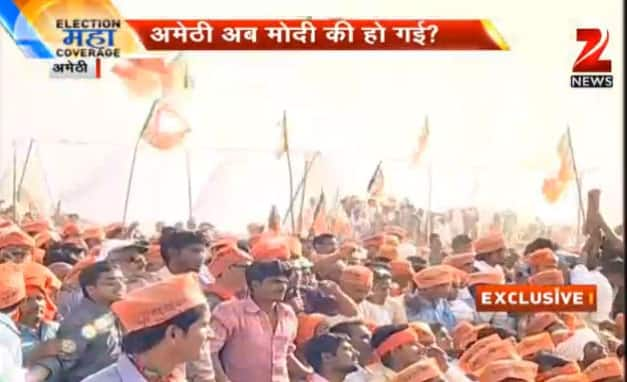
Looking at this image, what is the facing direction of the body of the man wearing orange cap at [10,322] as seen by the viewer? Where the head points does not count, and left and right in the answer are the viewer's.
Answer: facing to the right of the viewer

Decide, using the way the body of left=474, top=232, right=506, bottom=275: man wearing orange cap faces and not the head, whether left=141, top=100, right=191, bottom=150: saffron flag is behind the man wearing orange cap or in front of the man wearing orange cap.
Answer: behind
